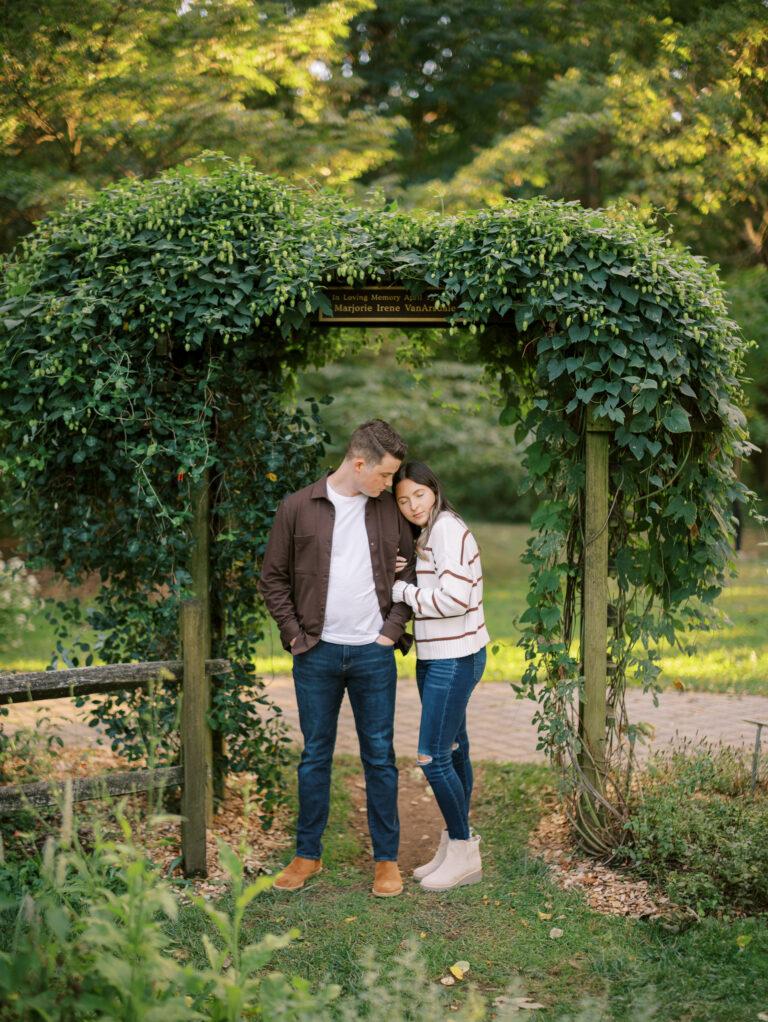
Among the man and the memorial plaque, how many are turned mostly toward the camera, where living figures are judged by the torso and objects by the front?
2

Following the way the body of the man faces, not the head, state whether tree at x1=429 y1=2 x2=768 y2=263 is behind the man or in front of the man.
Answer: behind

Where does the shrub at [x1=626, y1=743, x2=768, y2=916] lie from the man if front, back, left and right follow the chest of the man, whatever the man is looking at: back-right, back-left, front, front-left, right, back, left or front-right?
left

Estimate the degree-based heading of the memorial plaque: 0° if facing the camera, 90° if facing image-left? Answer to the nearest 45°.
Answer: approximately 0°

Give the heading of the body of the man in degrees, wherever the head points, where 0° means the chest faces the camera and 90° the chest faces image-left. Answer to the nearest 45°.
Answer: approximately 0°
